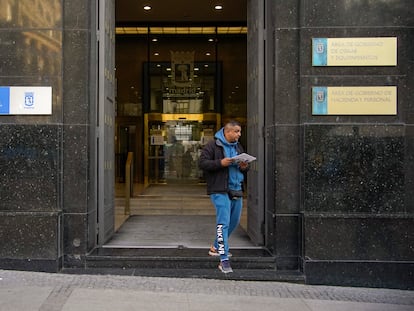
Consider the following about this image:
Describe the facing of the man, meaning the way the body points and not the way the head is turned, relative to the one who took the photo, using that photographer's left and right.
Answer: facing the viewer and to the right of the viewer

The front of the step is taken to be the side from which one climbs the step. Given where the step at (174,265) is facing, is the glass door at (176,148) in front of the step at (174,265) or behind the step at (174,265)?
behind

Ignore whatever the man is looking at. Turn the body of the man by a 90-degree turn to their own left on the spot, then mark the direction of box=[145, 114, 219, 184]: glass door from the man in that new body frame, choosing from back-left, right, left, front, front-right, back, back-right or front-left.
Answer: front-left

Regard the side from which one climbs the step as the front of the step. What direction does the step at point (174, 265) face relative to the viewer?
toward the camera
